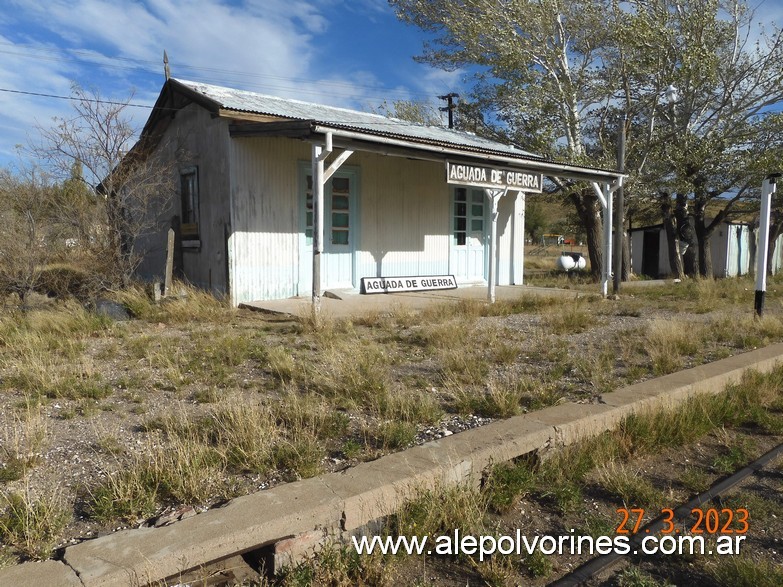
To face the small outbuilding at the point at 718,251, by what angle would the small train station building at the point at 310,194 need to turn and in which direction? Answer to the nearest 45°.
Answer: approximately 90° to its left

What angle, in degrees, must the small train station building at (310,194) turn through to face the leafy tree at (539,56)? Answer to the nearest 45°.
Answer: approximately 90° to its left

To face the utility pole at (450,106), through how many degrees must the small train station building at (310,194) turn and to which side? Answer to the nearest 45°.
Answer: approximately 135° to its left

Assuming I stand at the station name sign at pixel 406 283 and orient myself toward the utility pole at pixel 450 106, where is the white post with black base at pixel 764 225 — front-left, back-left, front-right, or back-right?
back-right

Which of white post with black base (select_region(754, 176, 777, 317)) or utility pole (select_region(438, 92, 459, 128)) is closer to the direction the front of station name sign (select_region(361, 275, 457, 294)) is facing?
the white post with black base

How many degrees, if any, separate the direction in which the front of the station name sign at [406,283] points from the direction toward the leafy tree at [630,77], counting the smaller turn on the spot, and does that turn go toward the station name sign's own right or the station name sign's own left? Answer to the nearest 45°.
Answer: approximately 90° to the station name sign's own left

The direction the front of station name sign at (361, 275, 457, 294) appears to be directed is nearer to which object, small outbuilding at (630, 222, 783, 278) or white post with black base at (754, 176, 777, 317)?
the white post with black base
